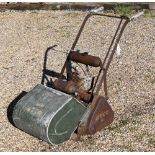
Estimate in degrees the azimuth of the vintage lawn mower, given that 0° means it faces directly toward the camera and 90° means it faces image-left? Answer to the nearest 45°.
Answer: approximately 45°
